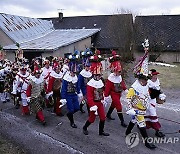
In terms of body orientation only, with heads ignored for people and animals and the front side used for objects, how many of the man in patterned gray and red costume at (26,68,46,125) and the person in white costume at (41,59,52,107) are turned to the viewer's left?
0

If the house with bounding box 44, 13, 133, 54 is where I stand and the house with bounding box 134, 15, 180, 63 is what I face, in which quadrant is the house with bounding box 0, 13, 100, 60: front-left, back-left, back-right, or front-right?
back-right

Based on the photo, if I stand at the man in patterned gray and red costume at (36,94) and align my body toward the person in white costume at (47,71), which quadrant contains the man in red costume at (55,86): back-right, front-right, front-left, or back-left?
front-right

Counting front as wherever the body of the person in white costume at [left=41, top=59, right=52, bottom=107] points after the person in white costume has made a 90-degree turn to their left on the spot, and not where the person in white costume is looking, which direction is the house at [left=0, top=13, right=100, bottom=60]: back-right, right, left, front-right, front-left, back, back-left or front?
front-left

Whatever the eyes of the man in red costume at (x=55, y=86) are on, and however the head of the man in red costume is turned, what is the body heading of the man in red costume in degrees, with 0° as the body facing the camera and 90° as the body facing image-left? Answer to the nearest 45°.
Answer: approximately 315°

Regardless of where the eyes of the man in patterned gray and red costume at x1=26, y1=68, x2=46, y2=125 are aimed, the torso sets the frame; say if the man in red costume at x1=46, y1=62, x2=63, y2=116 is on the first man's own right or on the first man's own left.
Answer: on the first man's own left

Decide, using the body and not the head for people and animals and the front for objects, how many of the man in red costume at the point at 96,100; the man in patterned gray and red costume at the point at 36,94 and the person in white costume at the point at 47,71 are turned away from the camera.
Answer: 0

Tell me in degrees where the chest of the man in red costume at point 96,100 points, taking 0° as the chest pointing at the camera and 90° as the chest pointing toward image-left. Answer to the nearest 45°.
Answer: approximately 315°

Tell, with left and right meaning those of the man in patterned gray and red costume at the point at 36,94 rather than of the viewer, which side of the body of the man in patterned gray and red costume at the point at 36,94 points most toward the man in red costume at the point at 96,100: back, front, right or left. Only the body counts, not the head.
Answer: front
